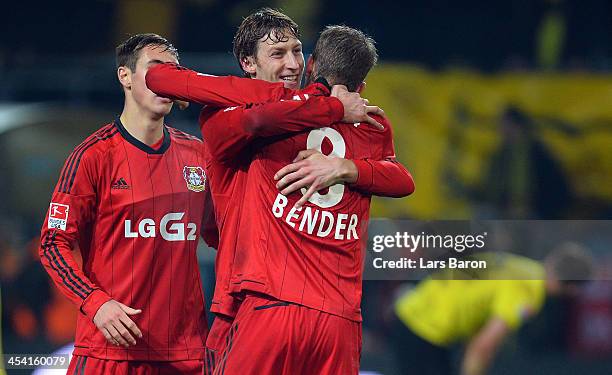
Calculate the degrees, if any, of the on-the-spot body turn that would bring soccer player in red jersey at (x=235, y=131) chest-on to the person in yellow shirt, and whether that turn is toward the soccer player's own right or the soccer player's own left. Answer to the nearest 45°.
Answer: approximately 90° to the soccer player's own left

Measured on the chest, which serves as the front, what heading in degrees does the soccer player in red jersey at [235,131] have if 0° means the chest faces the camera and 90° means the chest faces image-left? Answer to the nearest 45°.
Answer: approximately 315°

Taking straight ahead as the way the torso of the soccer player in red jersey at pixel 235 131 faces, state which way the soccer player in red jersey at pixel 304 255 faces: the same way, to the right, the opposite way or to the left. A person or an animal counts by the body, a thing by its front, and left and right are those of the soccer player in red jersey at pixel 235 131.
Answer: the opposite way

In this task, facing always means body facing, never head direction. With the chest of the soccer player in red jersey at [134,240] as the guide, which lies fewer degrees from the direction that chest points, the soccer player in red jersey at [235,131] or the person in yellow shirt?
the soccer player in red jersey

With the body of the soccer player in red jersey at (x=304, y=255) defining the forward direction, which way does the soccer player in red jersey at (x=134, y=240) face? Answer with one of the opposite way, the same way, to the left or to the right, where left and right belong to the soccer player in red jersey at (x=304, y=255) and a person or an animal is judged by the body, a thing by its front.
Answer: the opposite way

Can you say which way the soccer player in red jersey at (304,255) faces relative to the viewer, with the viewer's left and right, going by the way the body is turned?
facing away from the viewer and to the left of the viewer
